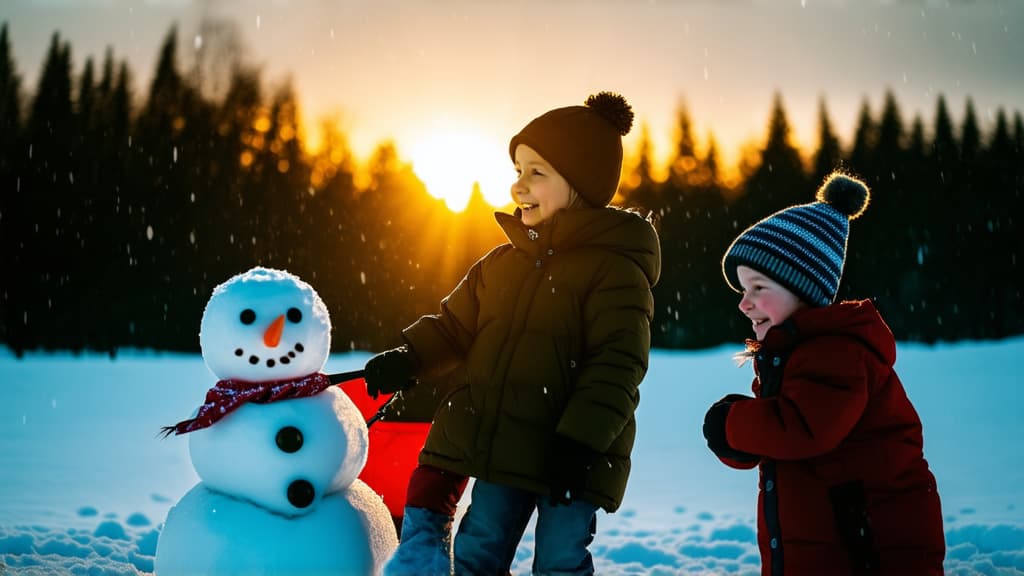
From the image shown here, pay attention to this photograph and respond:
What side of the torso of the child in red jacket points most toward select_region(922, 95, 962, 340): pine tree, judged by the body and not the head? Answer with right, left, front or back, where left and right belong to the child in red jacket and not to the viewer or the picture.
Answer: right

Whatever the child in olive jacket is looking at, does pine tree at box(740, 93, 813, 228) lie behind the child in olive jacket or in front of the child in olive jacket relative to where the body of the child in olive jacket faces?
behind

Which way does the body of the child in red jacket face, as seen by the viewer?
to the viewer's left

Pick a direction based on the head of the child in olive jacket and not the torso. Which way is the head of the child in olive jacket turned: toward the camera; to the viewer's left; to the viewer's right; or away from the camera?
to the viewer's left

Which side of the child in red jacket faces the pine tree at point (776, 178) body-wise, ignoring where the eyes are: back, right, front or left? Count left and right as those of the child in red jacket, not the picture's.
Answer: right

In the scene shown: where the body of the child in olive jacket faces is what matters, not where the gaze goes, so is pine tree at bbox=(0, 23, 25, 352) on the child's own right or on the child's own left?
on the child's own right

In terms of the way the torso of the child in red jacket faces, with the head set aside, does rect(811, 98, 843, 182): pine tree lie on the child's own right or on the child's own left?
on the child's own right

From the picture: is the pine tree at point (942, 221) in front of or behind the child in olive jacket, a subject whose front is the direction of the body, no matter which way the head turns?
behind

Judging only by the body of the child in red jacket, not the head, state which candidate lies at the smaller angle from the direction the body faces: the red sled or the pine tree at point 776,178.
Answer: the red sled
